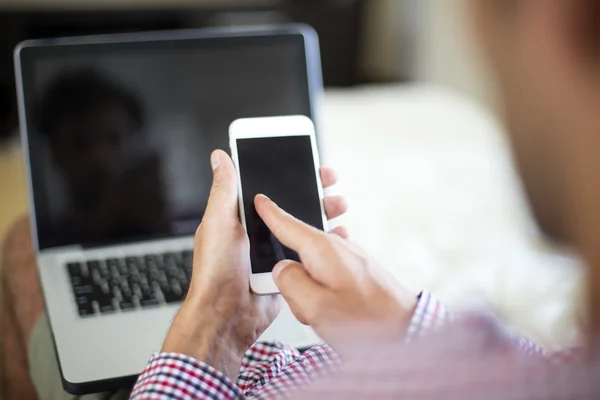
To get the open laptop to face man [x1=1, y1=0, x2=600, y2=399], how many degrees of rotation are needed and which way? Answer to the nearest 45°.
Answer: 0° — it already faces them

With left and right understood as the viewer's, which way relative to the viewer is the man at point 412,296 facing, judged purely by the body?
facing away from the viewer and to the left of the viewer

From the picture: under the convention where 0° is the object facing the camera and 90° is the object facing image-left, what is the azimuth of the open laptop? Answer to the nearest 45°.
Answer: approximately 0°

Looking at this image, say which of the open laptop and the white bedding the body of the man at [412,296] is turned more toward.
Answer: the open laptop

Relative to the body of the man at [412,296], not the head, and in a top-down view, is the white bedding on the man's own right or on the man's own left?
on the man's own right

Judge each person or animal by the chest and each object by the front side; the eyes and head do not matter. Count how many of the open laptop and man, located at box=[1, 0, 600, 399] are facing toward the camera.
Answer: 1
